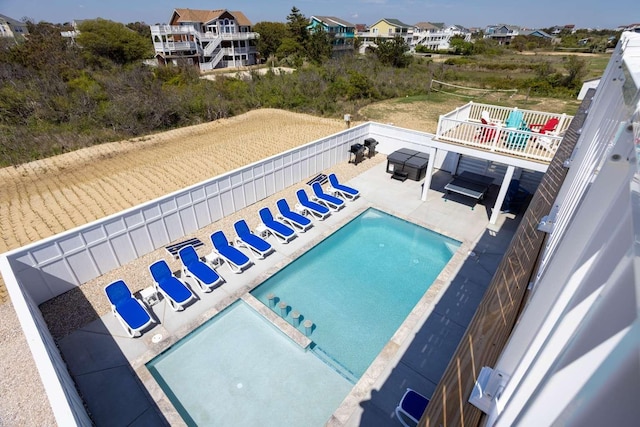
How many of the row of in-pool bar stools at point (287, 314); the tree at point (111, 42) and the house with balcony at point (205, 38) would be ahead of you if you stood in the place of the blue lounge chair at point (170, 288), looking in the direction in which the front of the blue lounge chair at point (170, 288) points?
1

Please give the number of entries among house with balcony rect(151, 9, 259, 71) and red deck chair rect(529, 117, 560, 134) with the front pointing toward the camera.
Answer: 1

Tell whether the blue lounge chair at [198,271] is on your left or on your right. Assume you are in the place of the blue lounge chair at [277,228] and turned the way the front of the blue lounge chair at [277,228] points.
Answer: on your right

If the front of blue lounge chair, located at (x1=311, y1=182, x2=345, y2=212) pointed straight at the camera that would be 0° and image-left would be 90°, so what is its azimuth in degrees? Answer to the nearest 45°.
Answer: approximately 315°

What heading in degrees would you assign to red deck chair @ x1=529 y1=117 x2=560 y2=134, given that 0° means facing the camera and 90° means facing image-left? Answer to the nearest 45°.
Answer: approximately 90°

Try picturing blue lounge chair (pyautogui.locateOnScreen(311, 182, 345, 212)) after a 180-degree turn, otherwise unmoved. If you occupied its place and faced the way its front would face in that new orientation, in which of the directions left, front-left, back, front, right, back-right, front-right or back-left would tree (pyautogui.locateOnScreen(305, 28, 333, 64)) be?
front-right

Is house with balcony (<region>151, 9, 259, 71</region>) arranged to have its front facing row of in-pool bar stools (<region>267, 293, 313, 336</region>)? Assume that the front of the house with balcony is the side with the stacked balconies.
yes

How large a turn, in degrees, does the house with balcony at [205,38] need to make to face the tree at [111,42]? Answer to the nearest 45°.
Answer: approximately 90° to its right

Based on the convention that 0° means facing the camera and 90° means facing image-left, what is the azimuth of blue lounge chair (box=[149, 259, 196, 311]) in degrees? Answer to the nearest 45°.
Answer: approximately 315°
